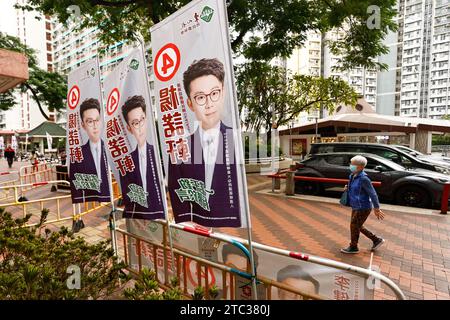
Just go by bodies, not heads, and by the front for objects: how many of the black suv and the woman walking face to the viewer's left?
1

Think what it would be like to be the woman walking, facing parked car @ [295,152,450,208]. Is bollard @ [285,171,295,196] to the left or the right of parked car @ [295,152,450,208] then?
left

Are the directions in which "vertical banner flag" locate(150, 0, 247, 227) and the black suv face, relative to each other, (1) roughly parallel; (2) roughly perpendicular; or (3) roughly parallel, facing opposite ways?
roughly perpendicular

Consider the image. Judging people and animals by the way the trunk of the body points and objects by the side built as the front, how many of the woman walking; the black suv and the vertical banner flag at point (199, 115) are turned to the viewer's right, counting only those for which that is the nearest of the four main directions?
1

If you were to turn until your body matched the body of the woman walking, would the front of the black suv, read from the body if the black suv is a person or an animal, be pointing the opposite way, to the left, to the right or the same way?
the opposite way

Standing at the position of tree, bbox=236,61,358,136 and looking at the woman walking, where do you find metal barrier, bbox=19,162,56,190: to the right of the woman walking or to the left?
right
